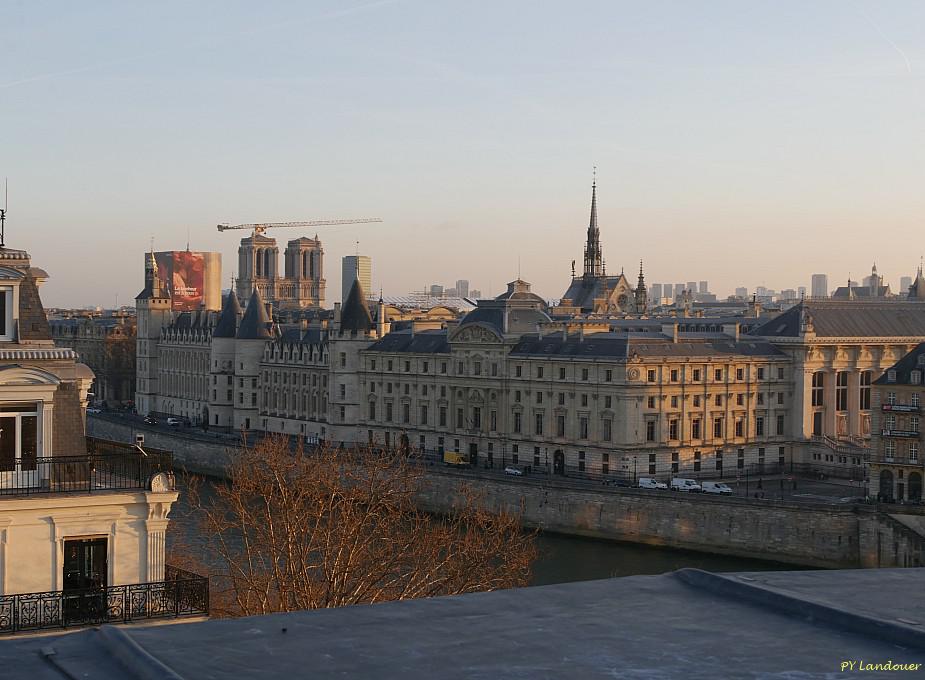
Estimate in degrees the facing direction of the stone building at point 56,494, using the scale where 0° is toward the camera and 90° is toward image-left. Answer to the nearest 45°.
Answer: approximately 0°
